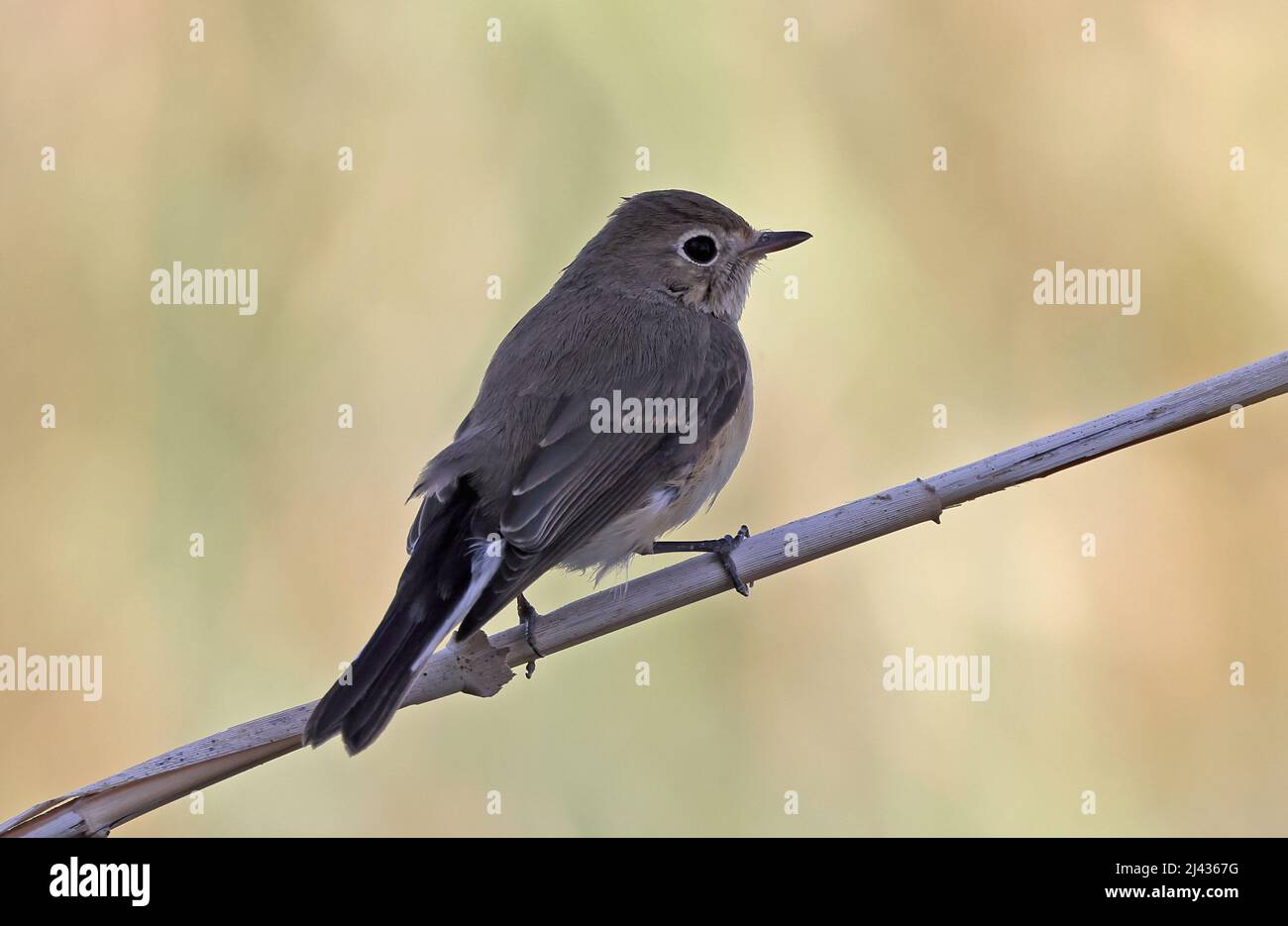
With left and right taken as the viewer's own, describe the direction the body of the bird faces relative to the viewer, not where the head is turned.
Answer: facing away from the viewer and to the right of the viewer
